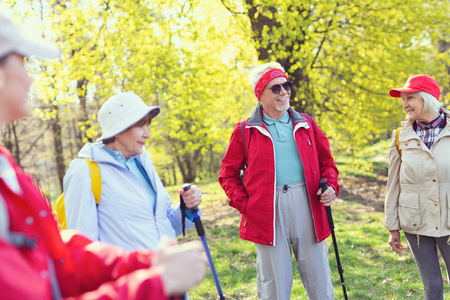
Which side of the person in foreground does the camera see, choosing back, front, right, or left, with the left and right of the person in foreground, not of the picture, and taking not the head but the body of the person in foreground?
right

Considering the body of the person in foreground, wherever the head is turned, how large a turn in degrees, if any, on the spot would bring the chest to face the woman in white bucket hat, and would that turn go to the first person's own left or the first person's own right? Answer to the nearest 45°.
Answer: approximately 90° to the first person's own left

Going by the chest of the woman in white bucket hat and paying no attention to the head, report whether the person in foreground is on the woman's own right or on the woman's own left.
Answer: on the woman's own right

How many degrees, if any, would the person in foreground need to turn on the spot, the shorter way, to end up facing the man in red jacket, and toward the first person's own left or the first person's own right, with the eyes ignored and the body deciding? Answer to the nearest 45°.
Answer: approximately 45° to the first person's own left
